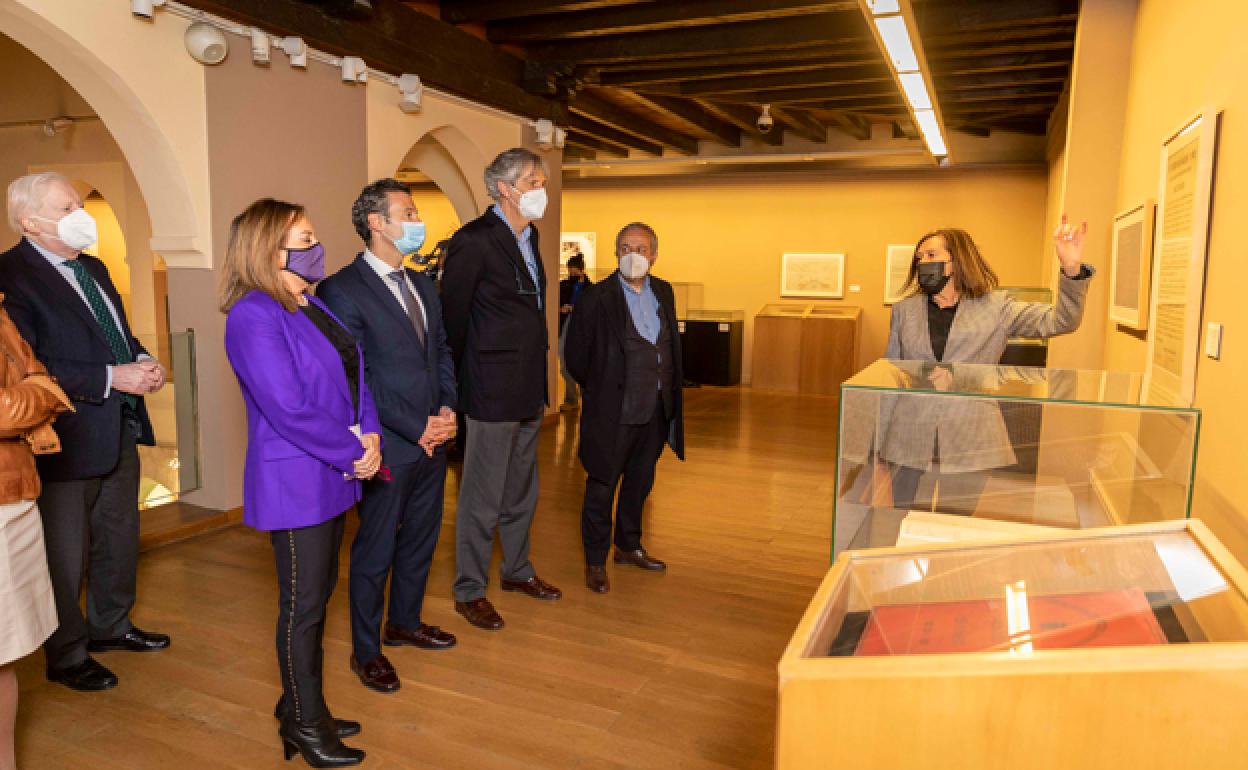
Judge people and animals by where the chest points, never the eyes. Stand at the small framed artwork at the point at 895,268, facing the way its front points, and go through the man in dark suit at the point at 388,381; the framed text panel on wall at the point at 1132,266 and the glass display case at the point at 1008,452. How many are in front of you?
3

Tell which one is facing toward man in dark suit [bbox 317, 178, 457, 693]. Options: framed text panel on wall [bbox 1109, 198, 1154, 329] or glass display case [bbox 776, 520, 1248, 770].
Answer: the framed text panel on wall

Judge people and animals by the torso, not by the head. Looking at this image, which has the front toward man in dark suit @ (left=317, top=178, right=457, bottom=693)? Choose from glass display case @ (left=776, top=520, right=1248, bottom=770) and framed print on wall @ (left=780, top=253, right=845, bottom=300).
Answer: the framed print on wall

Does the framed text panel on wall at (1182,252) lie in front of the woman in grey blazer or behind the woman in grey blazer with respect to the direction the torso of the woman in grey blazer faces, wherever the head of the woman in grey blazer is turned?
behind

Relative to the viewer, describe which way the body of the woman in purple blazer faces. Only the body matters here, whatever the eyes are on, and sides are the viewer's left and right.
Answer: facing to the right of the viewer

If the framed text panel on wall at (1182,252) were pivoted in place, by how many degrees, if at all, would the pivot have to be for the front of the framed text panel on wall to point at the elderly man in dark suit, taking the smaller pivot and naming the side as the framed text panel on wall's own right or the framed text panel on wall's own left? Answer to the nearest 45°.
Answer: approximately 45° to the framed text panel on wall's own left

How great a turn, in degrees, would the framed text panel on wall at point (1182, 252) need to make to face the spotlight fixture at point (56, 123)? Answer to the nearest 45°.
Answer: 0° — it already faces it
